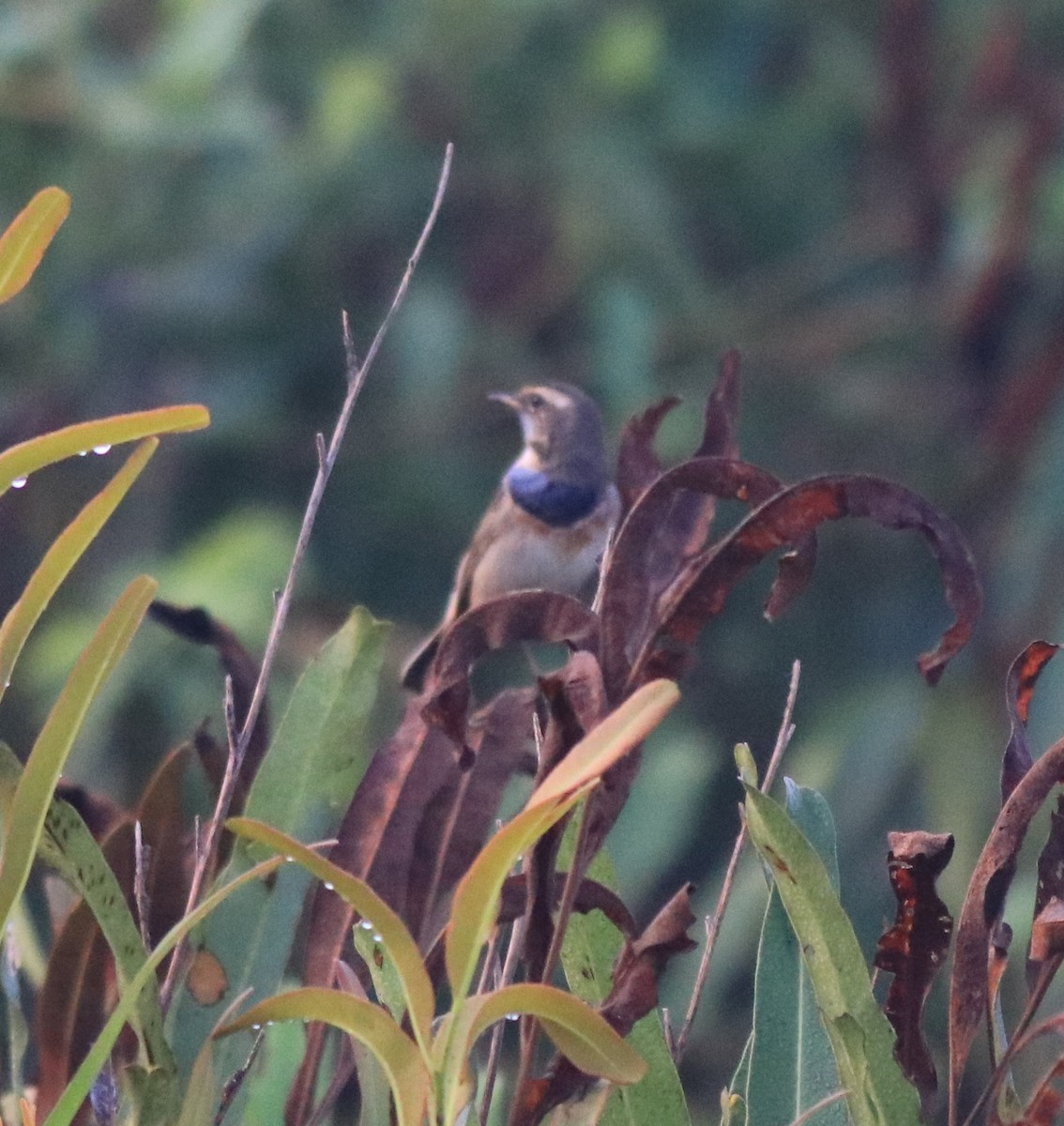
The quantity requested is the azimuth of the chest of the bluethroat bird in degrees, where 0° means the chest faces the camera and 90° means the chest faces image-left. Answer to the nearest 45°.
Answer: approximately 315°

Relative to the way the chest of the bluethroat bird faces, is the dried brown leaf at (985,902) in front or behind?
in front

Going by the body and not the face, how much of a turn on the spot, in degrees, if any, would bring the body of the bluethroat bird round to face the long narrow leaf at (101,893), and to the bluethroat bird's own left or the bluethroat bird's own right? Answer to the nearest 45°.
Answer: approximately 45° to the bluethroat bird's own right

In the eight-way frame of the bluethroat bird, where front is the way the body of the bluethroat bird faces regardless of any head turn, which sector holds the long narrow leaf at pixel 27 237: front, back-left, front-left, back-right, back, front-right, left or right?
front-right

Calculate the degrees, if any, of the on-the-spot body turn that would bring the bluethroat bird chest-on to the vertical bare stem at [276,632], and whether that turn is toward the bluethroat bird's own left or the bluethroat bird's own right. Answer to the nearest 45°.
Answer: approximately 45° to the bluethroat bird's own right

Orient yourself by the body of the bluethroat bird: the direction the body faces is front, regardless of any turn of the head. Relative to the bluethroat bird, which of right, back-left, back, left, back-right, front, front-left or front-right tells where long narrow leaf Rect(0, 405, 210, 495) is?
front-right

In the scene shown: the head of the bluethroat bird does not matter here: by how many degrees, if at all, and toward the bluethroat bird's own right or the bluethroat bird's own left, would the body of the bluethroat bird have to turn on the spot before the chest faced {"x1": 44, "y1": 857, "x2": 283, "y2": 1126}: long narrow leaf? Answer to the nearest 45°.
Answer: approximately 45° to the bluethroat bird's own right

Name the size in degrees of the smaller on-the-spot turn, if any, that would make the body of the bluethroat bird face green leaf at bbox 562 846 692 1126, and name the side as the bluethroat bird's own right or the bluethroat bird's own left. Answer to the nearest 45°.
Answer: approximately 45° to the bluethroat bird's own right

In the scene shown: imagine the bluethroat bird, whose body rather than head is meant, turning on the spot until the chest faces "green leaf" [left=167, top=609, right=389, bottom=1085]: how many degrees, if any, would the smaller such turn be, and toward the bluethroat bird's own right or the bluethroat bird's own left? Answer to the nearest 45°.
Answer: approximately 45° to the bluethroat bird's own right

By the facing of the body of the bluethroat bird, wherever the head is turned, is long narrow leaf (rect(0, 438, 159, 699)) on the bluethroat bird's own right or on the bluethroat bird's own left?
on the bluethroat bird's own right

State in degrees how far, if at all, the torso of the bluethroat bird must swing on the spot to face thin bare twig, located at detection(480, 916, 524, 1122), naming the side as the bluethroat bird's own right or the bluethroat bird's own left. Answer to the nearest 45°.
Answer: approximately 45° to the bluethroat bird's own right
